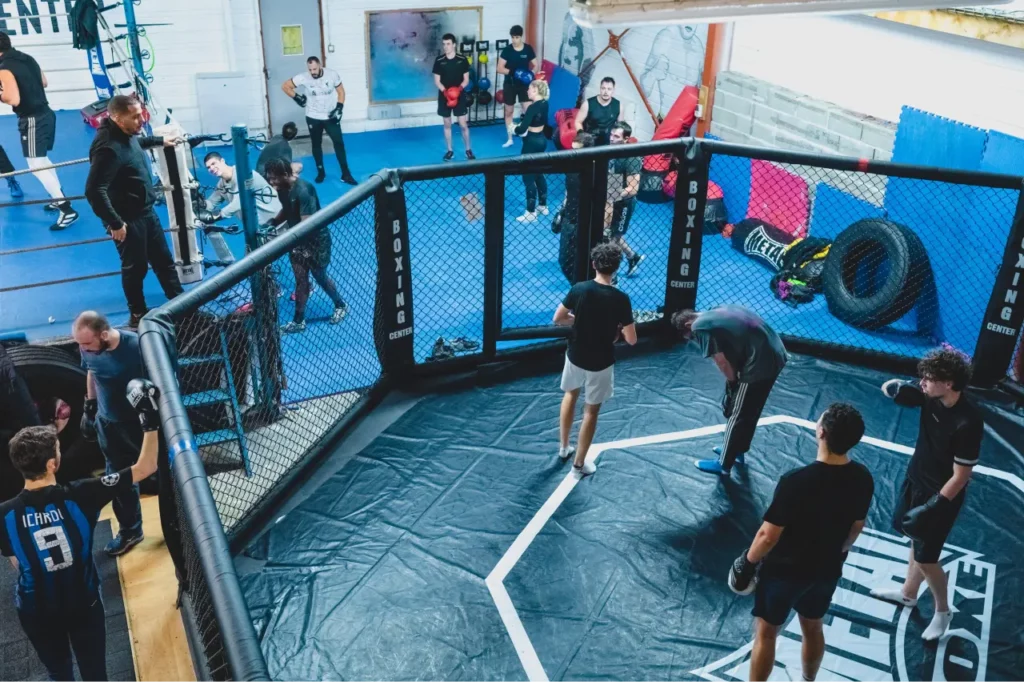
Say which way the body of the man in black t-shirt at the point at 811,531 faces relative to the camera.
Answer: away from the camera

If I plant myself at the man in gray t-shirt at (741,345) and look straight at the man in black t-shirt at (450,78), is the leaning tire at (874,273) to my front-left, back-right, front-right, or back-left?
front-right

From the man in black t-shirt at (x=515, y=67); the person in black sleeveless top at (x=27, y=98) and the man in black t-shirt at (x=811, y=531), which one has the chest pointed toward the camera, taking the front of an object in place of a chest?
the man in black t-shirt at (x=515, y=67)

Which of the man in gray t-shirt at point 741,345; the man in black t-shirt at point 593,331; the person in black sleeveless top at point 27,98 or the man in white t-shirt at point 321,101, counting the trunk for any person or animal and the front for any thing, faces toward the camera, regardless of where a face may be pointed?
the man in white t-shirt

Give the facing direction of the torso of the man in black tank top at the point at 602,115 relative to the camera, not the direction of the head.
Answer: toward the camera

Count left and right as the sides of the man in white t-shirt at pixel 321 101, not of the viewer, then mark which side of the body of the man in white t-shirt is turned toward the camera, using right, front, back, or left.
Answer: front

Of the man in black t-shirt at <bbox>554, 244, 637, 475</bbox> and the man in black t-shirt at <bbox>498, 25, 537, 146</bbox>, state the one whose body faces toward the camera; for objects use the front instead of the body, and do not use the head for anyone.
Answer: the man in black t-shirt at <bbox>498, 25, 537, 146</bbox>

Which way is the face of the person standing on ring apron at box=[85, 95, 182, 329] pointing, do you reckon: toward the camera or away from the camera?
toward the camera

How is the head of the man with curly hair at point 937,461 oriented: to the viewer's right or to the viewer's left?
to the viewer's left

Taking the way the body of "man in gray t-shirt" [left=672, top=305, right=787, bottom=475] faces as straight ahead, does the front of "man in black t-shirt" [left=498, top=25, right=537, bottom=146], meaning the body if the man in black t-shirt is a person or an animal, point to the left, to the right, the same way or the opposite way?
to the left

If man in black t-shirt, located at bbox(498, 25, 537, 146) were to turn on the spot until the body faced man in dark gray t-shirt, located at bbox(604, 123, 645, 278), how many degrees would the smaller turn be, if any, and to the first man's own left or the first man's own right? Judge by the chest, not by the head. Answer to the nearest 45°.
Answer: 0° — they already face them

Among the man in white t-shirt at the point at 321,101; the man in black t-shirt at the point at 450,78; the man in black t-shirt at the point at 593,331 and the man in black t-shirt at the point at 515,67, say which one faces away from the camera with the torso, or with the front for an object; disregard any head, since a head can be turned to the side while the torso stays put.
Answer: the man in black t-shirt at the point at 593,331

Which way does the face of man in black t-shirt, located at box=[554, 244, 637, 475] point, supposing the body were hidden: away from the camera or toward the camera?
away from the camera

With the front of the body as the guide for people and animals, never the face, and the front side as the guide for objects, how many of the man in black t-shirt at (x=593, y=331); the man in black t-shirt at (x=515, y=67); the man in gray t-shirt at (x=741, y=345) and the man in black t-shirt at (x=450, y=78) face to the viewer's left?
1

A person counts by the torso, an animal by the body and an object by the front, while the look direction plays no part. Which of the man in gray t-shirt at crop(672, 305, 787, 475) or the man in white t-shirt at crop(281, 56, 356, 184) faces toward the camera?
the man in white t-shirt

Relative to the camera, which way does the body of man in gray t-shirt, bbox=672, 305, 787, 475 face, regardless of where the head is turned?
to the viewer's left

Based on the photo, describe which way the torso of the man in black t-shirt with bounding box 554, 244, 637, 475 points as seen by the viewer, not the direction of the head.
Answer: away from the camera

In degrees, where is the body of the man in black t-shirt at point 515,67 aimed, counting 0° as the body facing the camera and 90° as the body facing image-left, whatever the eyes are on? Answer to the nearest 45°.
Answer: approximately 0°
